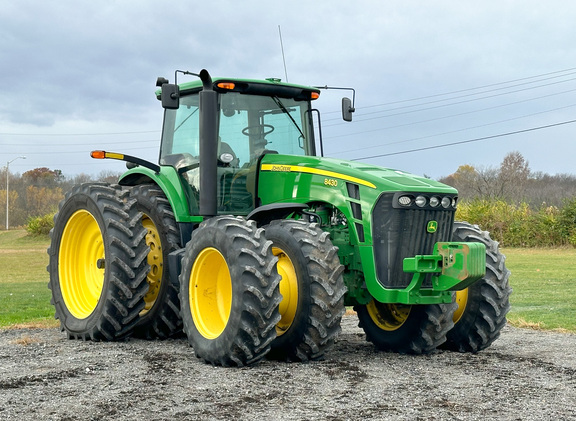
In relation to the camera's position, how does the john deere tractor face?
facing the viewer and to the right of the viewer

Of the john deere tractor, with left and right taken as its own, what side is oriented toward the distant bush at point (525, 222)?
left
